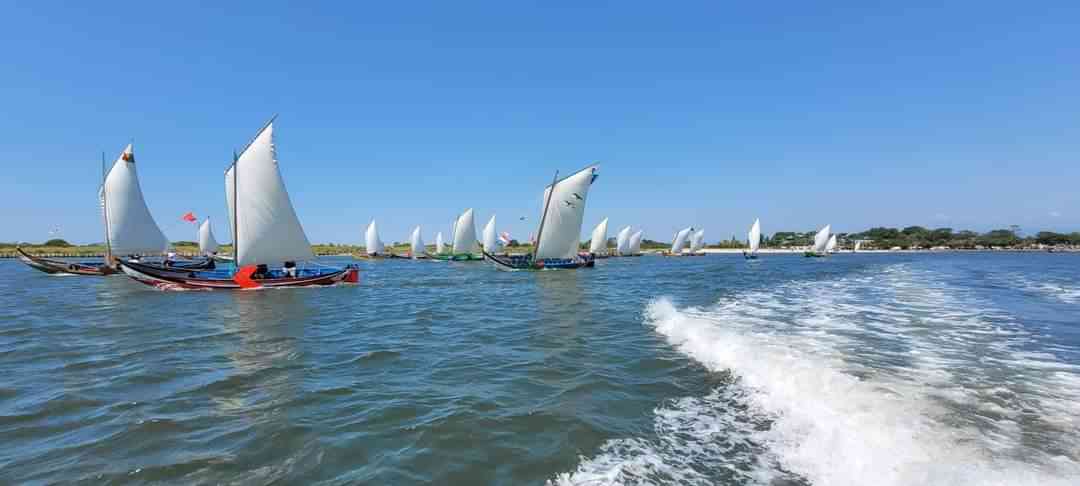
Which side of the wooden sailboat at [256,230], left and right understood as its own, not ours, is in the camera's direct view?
left
